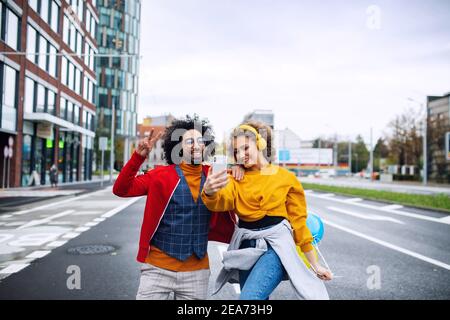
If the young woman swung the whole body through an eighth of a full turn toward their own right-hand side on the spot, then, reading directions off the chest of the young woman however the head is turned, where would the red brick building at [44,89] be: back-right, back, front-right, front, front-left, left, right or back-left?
front-right

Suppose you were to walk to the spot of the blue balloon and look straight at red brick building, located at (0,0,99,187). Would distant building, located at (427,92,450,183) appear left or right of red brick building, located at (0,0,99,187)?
right

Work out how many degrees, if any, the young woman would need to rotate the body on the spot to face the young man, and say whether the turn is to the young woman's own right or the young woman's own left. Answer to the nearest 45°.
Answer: approximately 45° to the young woman's own right

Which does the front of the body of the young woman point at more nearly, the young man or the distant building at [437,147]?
the young man

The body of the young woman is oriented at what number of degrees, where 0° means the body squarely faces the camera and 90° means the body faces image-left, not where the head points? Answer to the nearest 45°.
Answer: approximately 45°

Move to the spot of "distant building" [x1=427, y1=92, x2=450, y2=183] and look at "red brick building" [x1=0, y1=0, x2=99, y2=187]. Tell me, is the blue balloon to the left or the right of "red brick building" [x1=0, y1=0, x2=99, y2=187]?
left
